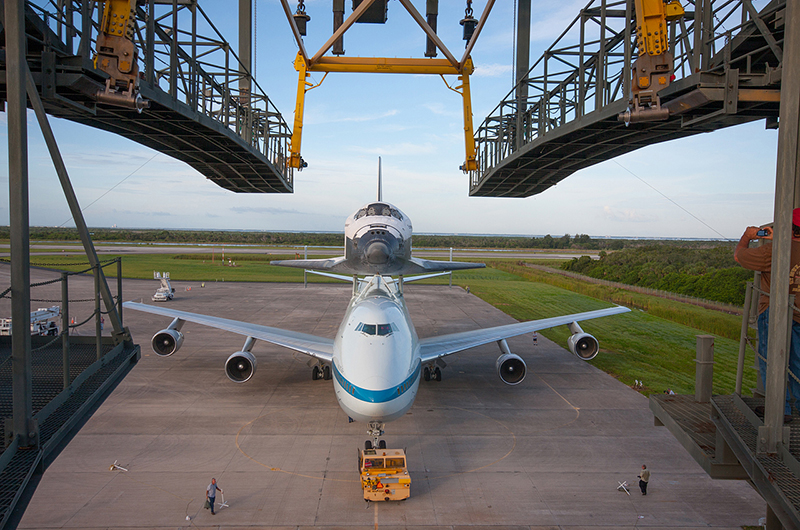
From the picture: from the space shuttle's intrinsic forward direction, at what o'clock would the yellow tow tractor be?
The yellow tow tractor is roughly at 12 o'clock from the space shuttle.

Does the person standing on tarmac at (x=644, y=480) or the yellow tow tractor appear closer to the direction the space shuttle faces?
the yellow tow tractor
